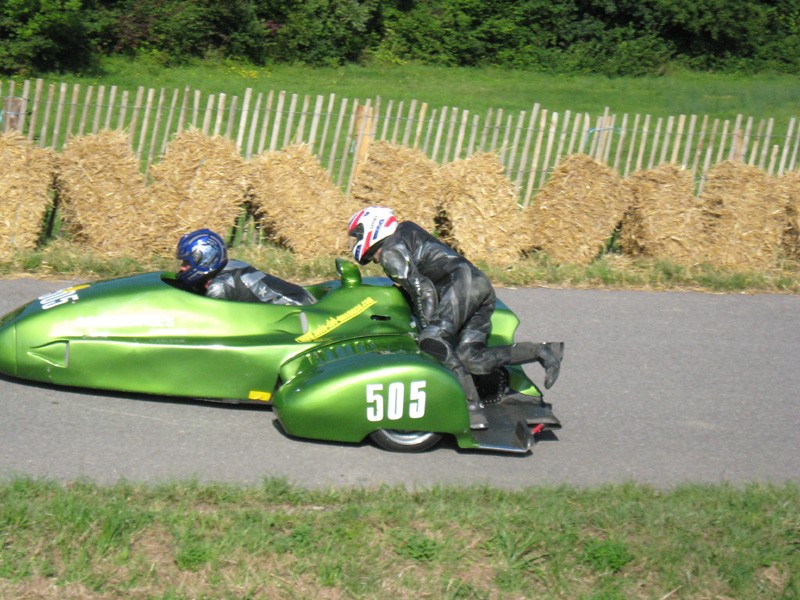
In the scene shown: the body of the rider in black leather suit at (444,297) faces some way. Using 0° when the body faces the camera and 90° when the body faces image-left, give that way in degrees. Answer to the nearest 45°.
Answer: approximately 90°

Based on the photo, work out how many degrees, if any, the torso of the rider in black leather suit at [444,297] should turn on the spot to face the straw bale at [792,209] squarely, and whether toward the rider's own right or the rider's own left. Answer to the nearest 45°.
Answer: approximately 135° to the rider's own right

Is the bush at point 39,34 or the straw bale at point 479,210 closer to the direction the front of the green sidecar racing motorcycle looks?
the bush

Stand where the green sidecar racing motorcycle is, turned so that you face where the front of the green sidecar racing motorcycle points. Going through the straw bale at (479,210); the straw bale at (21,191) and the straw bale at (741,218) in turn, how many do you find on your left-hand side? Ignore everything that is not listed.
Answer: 0

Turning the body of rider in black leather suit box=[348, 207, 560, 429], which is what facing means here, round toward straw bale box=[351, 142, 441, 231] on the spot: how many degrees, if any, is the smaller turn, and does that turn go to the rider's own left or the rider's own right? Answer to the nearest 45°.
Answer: approximately 90° to the rider's own right

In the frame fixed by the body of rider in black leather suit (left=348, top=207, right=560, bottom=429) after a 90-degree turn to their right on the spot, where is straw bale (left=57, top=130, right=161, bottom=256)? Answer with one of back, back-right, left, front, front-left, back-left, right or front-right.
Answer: front-left

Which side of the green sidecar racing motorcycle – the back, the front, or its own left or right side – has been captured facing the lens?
left

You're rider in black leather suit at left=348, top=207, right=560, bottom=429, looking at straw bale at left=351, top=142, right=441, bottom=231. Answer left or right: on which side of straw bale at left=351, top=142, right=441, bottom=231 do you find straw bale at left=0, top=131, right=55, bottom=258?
left

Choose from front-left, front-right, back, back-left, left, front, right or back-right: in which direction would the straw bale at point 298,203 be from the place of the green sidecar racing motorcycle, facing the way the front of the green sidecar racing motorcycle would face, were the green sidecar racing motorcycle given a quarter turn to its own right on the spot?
front

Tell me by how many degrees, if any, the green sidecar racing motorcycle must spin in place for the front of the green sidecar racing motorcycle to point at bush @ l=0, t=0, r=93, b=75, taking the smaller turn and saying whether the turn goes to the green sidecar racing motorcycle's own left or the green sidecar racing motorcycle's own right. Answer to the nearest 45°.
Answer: approximately 90° to the green sidecar racing motorcycle's own right

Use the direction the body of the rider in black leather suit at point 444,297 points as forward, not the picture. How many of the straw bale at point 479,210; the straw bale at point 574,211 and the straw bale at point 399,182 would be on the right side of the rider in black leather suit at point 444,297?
3

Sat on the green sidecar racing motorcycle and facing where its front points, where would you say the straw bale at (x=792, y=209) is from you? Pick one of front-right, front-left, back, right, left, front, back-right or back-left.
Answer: back-right

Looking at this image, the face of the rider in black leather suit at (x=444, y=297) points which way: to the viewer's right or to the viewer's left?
to the viewer's left

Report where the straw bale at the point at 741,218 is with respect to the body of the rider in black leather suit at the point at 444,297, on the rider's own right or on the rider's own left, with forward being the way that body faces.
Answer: on the rider's own right
